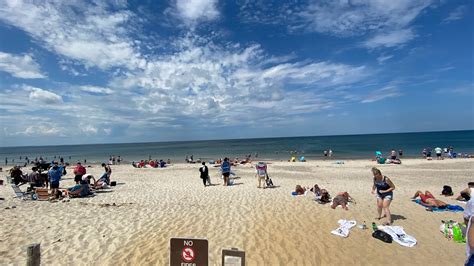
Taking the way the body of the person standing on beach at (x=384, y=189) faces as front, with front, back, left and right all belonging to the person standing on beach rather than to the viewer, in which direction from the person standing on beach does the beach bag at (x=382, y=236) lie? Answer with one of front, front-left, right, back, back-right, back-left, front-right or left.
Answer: front-left

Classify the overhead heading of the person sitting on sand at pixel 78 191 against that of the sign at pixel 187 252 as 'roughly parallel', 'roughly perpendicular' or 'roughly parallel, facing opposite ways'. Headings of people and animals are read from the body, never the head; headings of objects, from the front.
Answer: roughly perpendicular

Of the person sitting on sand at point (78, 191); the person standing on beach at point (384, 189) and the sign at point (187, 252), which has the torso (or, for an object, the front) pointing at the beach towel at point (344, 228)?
the person standing on beach

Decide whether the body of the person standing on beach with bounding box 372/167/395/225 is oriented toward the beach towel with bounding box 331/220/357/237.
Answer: yes

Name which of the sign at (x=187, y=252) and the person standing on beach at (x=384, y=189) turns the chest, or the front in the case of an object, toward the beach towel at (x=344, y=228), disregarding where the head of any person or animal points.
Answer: the person standing on beach

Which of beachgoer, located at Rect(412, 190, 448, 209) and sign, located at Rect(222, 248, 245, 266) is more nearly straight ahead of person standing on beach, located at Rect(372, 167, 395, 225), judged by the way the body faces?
the sign

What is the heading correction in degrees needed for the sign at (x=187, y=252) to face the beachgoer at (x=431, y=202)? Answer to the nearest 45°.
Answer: approximately 135° to its left

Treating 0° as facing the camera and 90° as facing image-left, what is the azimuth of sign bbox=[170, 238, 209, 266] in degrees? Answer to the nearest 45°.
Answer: approximately 0°

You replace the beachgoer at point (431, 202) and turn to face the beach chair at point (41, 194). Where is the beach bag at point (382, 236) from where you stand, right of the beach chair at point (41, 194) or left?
left

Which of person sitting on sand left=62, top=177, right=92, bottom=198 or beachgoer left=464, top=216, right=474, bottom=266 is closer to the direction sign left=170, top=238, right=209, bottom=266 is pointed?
the beachgoer

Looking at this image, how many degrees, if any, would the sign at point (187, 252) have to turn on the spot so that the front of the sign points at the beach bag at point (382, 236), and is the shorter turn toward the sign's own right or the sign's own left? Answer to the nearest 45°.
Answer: approximately 135° to the sign's own left
